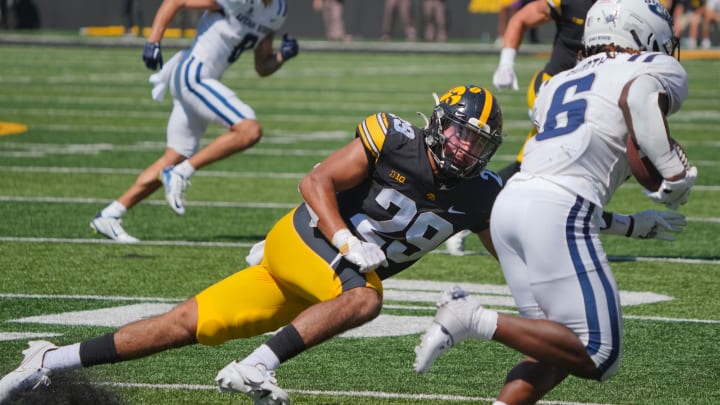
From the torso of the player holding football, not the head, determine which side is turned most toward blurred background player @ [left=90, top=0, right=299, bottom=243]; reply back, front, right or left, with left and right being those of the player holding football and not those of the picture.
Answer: left

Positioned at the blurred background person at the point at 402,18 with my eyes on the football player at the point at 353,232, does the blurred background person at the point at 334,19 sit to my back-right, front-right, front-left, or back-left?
front-right

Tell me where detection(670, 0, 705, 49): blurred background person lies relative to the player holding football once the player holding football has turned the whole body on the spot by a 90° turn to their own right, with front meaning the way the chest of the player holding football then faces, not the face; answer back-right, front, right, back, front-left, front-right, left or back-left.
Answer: back-left

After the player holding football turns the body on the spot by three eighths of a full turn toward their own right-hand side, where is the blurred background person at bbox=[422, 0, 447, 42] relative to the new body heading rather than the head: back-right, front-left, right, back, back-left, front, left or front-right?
back

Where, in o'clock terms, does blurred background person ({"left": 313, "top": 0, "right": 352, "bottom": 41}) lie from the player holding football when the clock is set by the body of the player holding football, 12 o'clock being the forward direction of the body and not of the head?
The blurred background person is roughly at 10 o'clock from the player holding football.
